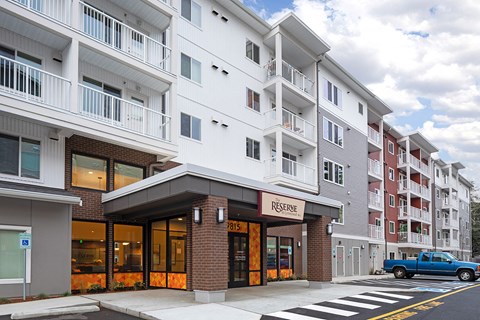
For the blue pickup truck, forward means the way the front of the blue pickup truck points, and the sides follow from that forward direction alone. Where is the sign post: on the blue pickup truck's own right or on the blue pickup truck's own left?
on the blue pickup truck's own right

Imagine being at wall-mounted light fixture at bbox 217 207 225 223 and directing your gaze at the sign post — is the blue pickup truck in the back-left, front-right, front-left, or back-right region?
back-right

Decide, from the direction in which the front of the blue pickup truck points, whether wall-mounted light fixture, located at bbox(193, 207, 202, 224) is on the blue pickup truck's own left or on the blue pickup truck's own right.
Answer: on the blue pickup truck's own right

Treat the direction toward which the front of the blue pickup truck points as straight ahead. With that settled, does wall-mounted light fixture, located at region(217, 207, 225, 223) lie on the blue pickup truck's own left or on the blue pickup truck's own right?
on the blue pickup truck's own right

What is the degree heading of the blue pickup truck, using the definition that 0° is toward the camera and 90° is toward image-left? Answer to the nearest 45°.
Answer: approximately 270°
